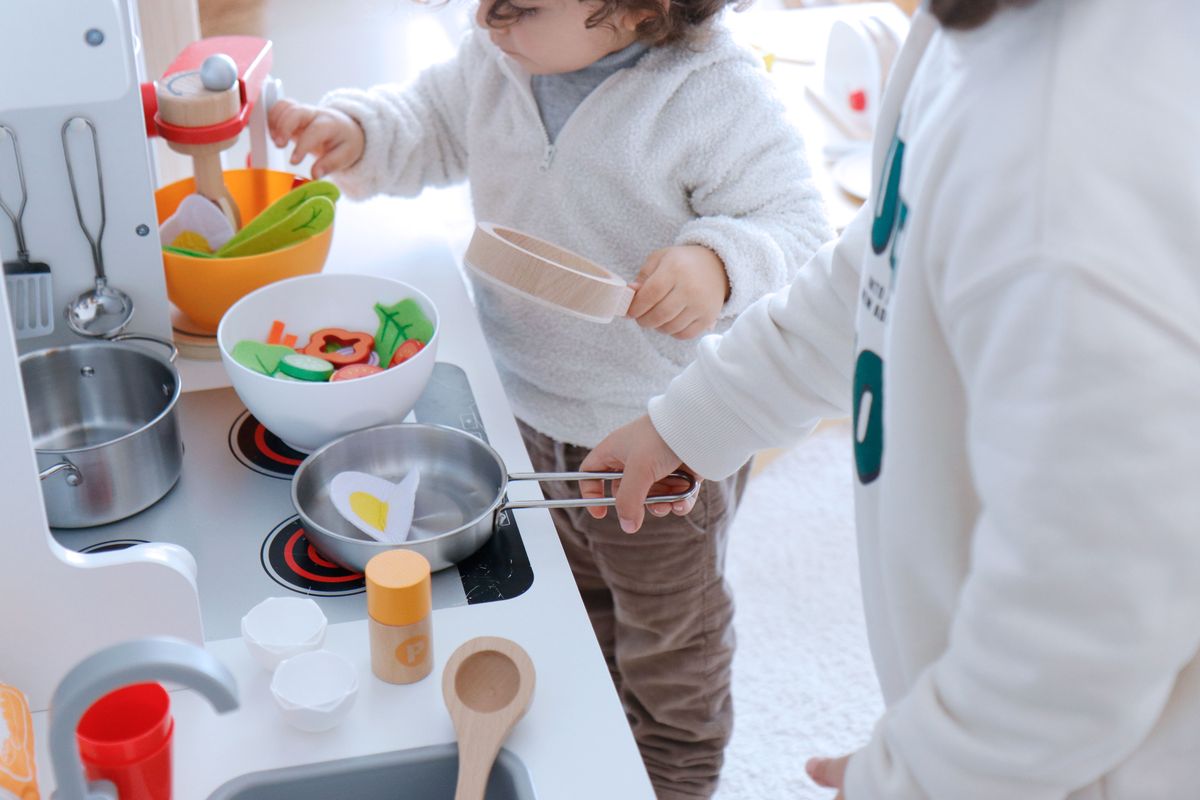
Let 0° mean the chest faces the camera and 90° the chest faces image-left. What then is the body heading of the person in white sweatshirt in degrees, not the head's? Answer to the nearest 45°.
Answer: approximately 90°

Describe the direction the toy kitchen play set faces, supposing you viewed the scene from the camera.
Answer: facing to the right of the viewer

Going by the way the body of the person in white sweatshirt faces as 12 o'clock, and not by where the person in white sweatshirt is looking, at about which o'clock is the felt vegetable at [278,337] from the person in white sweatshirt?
The felt vegetable is roughly at 1 o'clock from the person in white sweatshirt.

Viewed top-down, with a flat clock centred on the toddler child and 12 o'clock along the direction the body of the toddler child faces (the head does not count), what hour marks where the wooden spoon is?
The wooden spoon is roughly at 11 o'clock from the toddler child.

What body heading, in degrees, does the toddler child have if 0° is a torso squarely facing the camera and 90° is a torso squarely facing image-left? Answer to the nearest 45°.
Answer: approximately 45°

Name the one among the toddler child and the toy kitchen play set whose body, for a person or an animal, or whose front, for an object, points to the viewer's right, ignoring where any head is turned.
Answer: the toy kitchen play set

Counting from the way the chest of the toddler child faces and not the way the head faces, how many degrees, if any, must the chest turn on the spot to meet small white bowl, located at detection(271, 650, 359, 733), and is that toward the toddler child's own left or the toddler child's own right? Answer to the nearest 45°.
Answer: approximately 45° to the toddler child's own left
